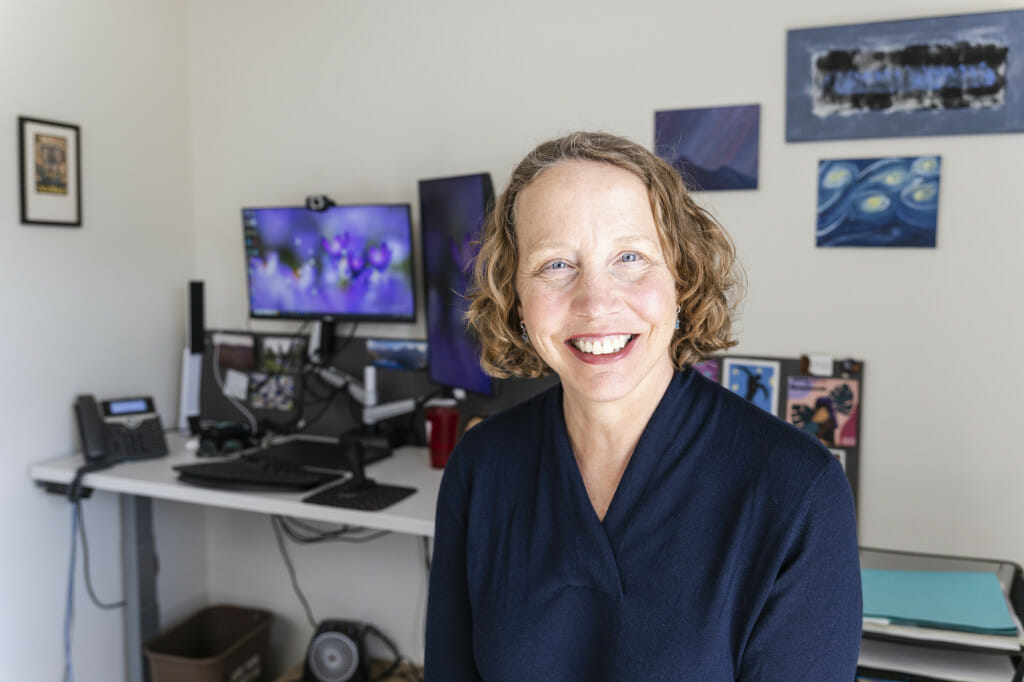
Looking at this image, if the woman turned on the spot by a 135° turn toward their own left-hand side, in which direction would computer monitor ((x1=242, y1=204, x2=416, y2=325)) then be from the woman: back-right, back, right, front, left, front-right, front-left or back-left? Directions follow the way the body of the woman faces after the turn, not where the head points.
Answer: left

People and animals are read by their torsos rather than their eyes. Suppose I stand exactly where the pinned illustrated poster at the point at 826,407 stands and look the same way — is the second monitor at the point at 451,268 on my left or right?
on my right

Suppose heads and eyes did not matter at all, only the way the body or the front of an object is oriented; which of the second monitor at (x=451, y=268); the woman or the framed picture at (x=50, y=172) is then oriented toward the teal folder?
the framed picture

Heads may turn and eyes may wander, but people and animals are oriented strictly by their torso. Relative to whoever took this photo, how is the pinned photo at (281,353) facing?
facing the viewer

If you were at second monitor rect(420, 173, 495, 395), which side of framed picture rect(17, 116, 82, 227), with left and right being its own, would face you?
front

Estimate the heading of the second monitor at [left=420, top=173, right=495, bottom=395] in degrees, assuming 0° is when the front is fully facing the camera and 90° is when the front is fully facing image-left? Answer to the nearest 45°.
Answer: approximately 45°

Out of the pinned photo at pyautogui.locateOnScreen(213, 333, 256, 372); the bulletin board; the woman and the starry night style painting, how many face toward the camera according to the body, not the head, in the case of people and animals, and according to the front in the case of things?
4

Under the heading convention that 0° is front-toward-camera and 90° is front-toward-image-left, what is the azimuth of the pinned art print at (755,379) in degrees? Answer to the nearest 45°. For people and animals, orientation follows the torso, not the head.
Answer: approximately 0°

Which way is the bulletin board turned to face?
toward the camera
